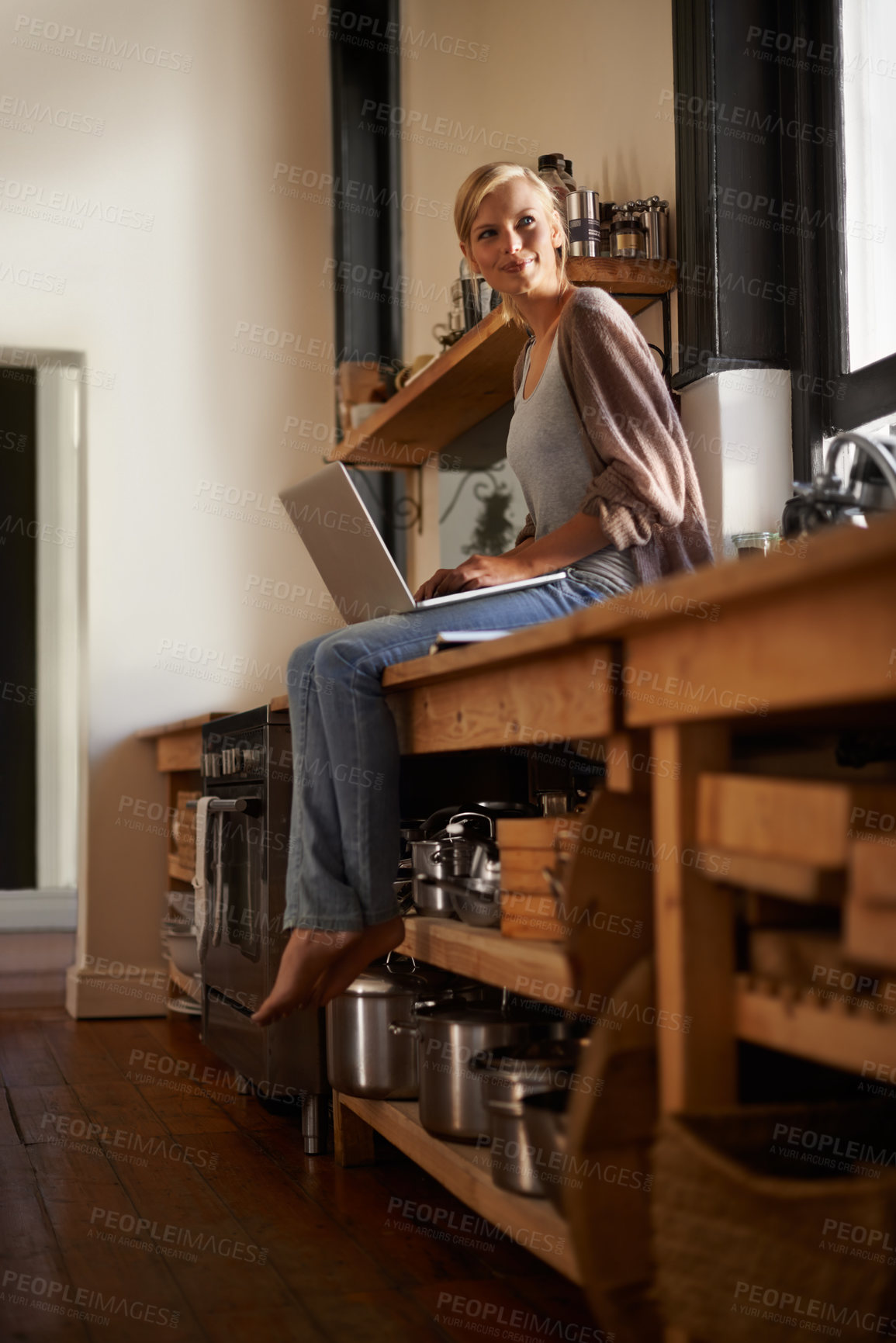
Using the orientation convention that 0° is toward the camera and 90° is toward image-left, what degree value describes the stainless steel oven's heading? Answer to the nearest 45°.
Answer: approximately 45°

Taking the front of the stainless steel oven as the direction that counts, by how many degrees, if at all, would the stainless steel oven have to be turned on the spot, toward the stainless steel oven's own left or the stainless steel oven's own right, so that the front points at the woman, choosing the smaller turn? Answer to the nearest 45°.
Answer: approximately 45° to the stainless steel oven's own left

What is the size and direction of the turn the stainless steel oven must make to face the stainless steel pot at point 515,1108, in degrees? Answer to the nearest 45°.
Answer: approximately 45° to its left

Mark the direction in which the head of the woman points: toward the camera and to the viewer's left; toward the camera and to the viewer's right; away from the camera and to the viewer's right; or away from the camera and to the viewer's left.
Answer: toward the camera and to the viewer's right

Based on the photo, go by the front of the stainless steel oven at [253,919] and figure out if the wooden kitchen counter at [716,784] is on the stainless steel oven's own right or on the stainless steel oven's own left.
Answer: on the stainless steel oven's own left
